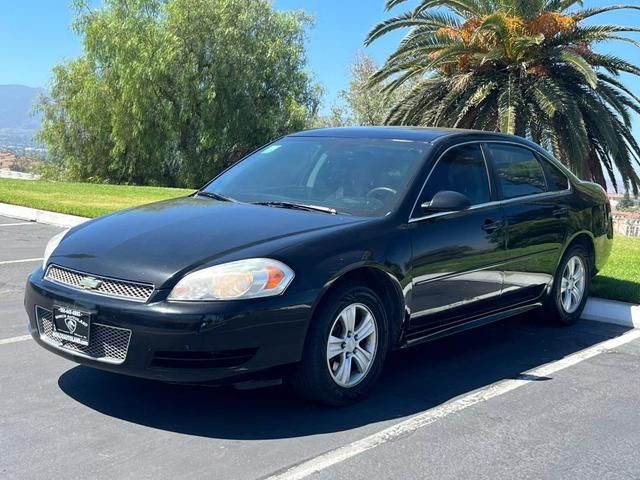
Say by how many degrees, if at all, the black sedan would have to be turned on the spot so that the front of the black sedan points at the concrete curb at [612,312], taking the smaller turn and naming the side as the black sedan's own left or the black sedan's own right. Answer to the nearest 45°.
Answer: approximately 180°

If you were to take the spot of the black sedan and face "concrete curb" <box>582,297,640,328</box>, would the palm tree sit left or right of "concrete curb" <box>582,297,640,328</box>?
left

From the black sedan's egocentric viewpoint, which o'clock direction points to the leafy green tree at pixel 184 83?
The leafy green tree is roughly at 4 o'clock from the black sedan.

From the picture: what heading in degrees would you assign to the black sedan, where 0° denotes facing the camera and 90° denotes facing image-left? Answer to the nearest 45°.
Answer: approximately 45°

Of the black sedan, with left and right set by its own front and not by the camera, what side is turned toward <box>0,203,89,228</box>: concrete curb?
right

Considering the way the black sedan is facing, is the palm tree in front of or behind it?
behind
